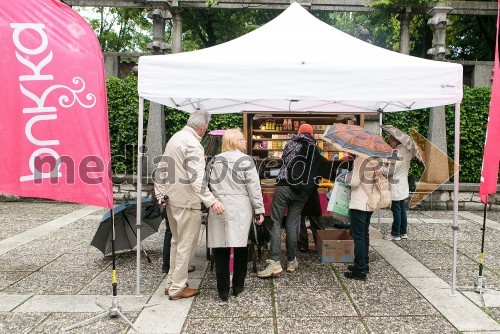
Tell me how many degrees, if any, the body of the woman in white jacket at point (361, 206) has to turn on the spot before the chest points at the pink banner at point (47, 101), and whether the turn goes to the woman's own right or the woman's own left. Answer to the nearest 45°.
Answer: approximately 45° to the woman's own left

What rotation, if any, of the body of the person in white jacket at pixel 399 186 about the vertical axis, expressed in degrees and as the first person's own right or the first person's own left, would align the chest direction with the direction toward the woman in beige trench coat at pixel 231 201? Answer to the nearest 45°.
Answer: approximately 45° to the first person's own left

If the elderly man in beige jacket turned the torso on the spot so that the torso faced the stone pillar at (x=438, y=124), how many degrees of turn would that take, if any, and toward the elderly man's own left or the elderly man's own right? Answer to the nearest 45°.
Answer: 0° — they already face it

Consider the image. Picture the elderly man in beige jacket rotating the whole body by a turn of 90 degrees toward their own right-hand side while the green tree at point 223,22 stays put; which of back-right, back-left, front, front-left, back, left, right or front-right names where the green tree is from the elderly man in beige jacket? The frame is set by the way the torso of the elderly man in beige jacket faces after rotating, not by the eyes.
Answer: back-left

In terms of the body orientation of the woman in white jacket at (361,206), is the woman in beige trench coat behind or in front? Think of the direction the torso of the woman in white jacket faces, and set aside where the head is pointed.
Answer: in front

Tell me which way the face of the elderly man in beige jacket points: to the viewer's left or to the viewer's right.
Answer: to the viewer's right

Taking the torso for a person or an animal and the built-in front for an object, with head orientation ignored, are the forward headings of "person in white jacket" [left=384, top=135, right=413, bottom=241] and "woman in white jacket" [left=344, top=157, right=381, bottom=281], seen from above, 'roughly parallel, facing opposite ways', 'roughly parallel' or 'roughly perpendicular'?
roughly parallel

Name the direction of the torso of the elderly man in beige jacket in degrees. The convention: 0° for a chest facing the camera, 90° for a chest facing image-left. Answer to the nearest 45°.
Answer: approximately 225°
